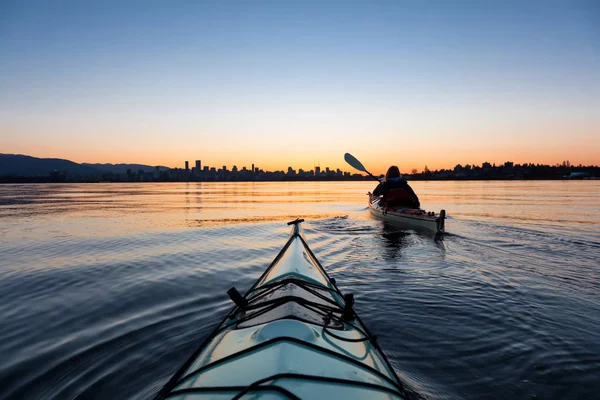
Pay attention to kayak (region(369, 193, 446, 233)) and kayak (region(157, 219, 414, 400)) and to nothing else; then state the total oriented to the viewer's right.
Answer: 0

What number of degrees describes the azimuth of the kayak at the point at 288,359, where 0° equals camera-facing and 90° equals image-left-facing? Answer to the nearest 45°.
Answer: approximately 180°

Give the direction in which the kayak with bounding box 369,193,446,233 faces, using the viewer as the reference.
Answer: facing away from the viewer and to the left of the viewer

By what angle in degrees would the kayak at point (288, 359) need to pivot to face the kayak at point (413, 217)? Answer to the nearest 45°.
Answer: approximately 45° to its right

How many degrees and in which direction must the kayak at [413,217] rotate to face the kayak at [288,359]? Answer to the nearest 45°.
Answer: approximately 135° to its left

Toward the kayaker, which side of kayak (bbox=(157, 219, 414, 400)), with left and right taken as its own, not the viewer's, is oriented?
front
